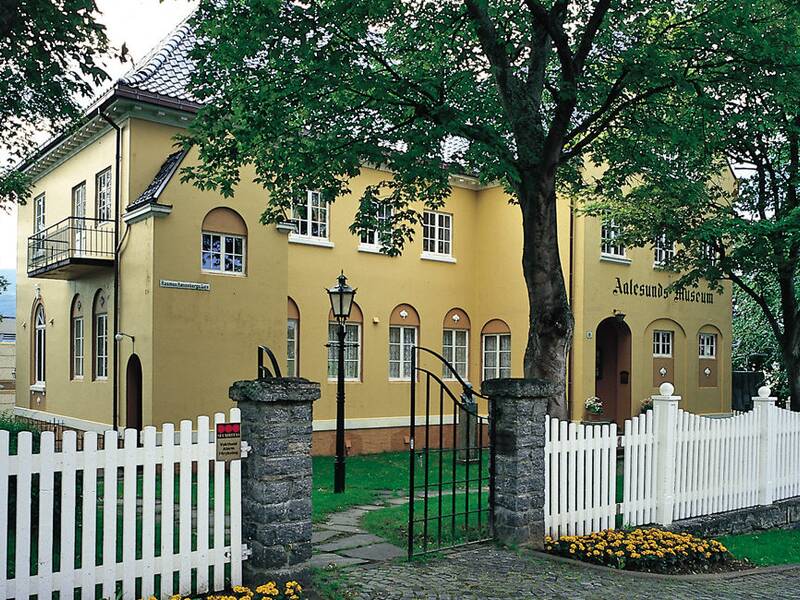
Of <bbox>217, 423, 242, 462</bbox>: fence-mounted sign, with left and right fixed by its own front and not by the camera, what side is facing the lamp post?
back

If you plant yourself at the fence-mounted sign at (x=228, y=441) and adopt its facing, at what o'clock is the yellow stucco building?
The yellow stucco building is roughly at 6 o'clock from the fence-mounted sign.

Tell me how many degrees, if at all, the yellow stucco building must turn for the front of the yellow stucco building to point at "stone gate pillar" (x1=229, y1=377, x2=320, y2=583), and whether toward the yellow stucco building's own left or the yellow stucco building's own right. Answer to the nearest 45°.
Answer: approximately 45° to the yellow stucco building's own right

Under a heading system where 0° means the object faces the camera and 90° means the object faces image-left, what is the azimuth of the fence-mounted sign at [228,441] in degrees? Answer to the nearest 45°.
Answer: approximately 0°

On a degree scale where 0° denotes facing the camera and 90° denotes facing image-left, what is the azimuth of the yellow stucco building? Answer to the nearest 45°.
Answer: approximately 315°
